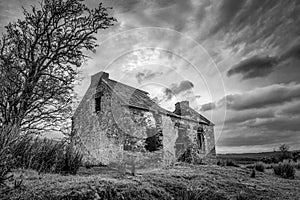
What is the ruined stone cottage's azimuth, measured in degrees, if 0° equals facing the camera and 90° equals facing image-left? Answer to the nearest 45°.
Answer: approximately 315°

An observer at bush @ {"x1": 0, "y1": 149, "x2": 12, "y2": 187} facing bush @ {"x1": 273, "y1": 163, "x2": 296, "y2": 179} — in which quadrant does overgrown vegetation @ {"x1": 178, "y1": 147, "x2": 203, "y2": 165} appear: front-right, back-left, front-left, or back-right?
front-left

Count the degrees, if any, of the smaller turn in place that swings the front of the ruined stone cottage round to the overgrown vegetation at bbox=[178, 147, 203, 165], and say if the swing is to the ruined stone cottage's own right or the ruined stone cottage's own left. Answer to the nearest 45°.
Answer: approximately 45° to the ruined stone cottage's own left

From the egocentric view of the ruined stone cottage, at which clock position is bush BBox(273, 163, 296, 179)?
The bush is roughly at 11 o'clock from the ruined stone cottage.

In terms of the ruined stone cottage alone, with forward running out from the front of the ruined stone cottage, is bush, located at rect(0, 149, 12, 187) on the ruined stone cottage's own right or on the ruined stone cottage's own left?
on the ruined stone cottage's own right

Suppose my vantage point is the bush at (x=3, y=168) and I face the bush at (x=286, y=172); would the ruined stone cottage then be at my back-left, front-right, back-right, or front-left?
front-left
